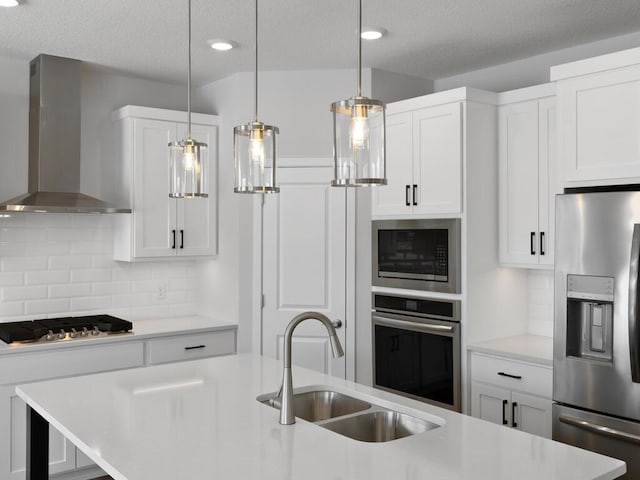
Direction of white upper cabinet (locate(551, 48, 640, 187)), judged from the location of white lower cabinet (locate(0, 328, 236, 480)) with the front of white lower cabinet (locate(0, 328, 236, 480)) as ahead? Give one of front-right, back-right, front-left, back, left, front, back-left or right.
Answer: front-left

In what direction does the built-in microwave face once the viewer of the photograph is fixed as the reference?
facing the viewer and to the left of the viewer

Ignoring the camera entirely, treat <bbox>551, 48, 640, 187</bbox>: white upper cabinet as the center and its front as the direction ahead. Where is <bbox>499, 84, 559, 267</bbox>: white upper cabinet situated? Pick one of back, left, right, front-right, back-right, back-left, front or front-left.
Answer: right

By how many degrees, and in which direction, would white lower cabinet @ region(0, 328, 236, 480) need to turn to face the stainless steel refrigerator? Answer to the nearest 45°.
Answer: approximately 45° to its left

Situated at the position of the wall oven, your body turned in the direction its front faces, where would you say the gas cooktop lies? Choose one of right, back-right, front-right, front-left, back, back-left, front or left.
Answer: front-right

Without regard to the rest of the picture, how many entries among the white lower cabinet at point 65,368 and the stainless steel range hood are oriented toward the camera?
2

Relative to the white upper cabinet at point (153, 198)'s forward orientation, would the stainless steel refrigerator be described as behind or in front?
in front

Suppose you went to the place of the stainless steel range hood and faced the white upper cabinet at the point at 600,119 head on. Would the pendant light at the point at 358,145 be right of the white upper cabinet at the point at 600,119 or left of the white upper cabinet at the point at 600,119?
right

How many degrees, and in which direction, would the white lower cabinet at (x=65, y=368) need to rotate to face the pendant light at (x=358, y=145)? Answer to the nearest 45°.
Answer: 0° — it already faces it

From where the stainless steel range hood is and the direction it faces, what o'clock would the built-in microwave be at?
The built-in microwave is roughly at 10 o'clock from the stainless steel range hood.
